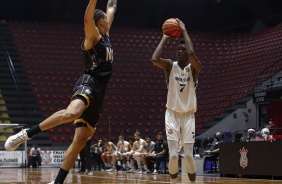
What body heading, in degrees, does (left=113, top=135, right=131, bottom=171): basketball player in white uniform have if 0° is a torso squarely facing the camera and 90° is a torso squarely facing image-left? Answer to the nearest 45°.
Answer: approximately 45°

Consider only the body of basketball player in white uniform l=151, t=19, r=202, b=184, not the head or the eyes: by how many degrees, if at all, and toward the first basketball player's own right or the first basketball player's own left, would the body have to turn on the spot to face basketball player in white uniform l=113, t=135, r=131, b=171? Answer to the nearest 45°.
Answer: approximately 180°

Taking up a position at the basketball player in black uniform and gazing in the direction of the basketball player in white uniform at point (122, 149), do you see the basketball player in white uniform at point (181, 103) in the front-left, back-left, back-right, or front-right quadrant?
front-right

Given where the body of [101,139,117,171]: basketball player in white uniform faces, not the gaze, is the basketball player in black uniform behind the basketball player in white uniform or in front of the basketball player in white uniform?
in front

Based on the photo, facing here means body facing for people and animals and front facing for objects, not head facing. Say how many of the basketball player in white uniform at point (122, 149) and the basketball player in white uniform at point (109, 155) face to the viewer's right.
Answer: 0

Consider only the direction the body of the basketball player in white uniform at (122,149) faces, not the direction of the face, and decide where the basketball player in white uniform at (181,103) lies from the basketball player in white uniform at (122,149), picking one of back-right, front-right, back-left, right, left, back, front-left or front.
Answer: front-left

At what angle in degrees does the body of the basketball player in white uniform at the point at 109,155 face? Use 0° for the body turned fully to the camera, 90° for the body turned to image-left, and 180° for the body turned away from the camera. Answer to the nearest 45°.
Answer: approximately 45°

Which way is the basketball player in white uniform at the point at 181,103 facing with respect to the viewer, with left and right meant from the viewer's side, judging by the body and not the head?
facing the viewer

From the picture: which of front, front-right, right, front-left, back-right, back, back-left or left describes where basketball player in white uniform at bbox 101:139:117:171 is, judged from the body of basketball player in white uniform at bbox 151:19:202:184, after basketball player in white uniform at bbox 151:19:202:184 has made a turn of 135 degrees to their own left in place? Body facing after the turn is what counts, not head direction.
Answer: front-left

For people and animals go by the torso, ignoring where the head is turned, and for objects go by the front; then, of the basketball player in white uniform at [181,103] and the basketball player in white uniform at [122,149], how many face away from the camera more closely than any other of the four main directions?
0
